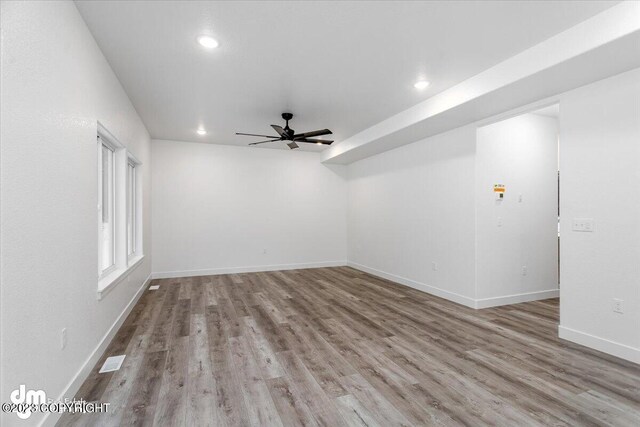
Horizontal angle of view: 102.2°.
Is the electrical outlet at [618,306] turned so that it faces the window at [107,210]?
yes

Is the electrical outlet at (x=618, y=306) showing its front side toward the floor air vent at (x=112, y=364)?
yes

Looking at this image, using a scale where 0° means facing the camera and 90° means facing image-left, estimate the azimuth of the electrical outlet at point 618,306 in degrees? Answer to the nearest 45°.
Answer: approximately 45°

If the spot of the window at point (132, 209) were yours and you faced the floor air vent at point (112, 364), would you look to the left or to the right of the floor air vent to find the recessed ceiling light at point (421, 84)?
left

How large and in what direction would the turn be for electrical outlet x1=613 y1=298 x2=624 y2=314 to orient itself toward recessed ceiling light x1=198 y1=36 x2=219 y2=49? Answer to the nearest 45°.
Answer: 0° — it already faces it
